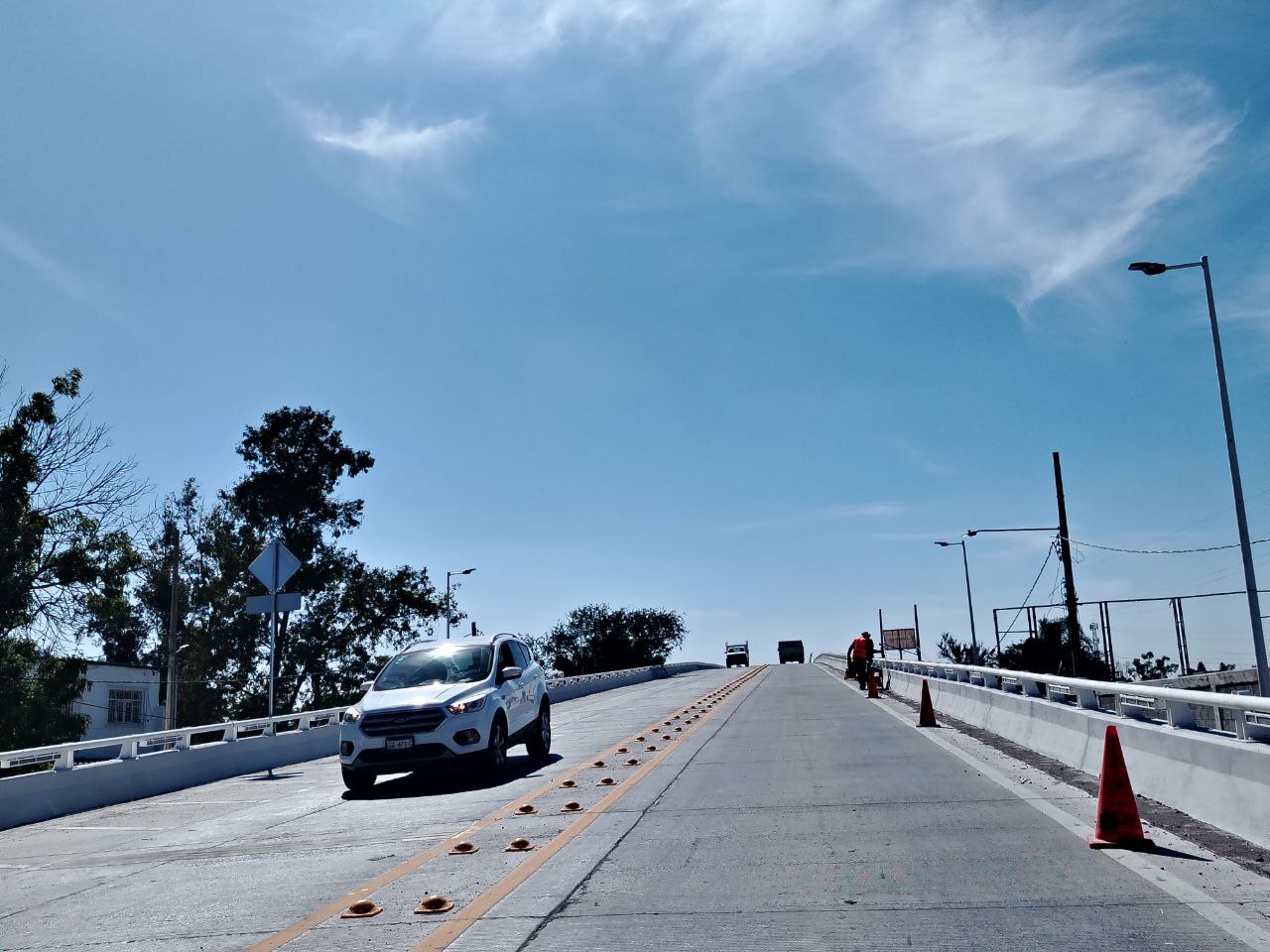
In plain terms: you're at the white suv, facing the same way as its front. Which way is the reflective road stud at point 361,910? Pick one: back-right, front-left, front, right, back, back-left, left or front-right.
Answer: front-left

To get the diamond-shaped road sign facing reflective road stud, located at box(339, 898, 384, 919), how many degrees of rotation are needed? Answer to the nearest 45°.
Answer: approximately 180°

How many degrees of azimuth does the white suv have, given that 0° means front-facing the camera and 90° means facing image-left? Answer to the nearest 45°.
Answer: approximately 45°

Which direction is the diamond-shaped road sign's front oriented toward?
away from the camera

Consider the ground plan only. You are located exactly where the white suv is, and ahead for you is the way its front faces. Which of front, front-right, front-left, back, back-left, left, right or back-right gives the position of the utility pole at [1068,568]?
back

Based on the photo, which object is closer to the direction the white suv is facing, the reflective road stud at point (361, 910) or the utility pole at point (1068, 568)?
the reflective road stud

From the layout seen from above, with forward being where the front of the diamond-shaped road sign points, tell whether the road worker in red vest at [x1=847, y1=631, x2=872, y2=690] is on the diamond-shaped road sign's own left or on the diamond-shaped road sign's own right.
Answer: on the diamond-shaped road sign's own right

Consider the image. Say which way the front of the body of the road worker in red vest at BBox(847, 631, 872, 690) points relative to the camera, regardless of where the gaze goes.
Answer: away from the camera

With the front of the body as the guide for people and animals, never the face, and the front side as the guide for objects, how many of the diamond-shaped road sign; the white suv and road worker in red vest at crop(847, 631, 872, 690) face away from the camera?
2

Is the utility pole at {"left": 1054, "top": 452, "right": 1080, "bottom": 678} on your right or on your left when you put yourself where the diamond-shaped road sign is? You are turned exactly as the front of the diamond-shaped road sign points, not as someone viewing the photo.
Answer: on your right

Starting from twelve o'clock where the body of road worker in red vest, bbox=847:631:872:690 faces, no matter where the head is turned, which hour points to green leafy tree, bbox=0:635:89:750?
The green leafy tree is roughly at 8 o'clock from the road worker in red vest.

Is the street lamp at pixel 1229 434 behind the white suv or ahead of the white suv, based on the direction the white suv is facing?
behind

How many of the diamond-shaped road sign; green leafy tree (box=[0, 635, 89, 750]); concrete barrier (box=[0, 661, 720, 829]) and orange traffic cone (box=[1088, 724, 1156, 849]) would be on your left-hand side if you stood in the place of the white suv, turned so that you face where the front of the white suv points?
1

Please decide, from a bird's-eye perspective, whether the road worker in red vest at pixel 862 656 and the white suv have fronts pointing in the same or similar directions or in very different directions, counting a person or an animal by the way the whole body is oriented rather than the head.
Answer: very different directions

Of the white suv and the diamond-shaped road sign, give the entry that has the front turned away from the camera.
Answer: the diamond-shaped road sign
